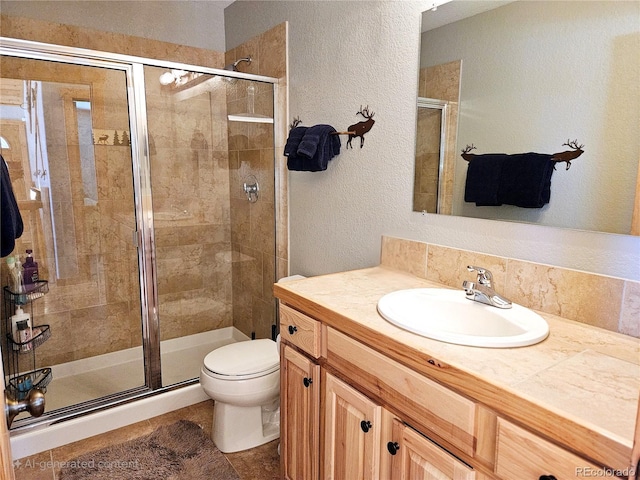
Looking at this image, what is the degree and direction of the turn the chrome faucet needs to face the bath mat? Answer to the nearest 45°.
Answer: approximately 45° to its right

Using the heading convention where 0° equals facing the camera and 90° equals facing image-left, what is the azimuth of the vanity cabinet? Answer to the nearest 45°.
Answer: approximately 45°

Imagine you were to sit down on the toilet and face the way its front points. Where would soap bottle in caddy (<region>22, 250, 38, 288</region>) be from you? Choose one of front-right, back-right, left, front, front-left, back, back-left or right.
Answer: right

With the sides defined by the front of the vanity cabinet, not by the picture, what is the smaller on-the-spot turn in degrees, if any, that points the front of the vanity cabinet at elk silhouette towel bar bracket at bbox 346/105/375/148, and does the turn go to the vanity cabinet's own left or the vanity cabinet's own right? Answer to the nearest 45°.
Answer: approximately 135° to the vanity cabinet's own right

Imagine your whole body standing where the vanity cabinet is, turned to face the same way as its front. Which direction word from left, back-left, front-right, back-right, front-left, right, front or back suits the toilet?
right

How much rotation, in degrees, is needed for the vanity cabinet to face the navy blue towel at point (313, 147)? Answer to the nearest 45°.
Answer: approximately 90° to its right
